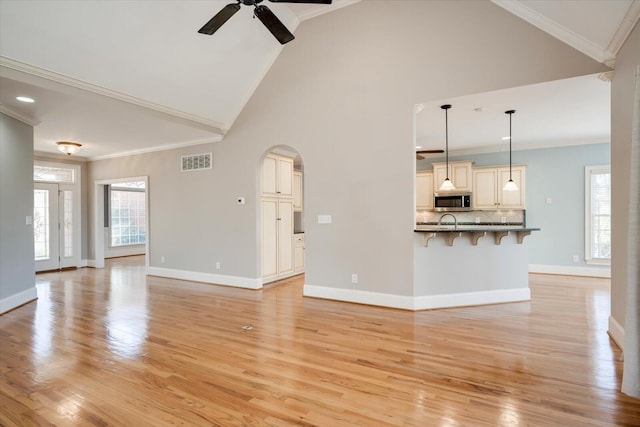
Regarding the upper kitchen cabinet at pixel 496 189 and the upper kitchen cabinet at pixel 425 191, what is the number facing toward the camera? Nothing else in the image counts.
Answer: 2

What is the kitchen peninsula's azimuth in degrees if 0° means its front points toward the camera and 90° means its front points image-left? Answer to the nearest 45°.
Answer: approximately 0°

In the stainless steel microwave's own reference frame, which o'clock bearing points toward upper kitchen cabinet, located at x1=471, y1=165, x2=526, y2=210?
The upper kitchen cabinet is roughly at 9 o'clock from the stainless steel microwave.

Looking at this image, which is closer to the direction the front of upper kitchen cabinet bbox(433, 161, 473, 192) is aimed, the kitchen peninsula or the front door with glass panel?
the kitchen peninsula

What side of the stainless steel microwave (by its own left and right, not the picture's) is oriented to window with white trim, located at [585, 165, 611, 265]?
left

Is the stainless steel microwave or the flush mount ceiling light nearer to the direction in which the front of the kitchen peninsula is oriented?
the flush mount ceiling light

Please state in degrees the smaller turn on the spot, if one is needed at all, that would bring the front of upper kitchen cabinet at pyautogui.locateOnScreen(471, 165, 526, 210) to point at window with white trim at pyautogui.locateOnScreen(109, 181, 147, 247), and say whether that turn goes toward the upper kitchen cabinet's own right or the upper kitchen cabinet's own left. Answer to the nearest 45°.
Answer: approximately 90° to the upper kitchen cabinet's own right

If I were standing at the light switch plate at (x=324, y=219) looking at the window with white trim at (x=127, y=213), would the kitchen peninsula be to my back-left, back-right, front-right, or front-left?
back-right

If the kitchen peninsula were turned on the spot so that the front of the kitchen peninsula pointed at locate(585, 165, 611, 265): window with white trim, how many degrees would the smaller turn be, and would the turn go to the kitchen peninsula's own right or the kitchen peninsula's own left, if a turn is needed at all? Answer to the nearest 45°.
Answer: approximately 135° to the kitchen peninsula's own left

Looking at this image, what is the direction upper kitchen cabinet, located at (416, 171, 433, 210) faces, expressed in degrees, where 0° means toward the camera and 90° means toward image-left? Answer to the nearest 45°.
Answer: approximately 0°

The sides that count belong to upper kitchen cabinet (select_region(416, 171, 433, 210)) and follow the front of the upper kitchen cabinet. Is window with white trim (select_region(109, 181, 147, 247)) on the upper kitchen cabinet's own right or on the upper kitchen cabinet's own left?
on the upper kitchen cabinet's own right
